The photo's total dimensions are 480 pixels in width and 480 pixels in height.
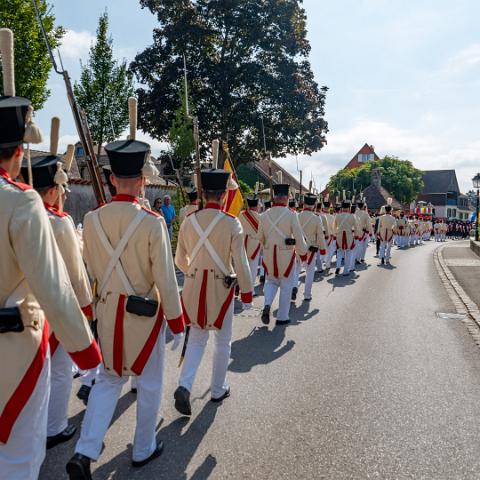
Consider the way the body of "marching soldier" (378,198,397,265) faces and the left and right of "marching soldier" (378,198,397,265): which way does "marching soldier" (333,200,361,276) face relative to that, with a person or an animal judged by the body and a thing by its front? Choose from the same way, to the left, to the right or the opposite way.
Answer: the same way

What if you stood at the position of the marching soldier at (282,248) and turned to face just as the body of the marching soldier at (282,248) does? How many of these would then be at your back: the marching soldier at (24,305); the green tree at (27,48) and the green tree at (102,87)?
1

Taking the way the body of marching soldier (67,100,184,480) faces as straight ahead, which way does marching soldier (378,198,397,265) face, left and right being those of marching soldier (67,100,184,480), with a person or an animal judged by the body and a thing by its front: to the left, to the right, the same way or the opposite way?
the same way

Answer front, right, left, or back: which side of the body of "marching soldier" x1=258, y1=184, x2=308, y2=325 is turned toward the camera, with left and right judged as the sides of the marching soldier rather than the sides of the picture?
back

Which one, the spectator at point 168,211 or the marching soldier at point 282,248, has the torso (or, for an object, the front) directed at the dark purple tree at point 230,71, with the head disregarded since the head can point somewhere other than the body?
the marching soldier

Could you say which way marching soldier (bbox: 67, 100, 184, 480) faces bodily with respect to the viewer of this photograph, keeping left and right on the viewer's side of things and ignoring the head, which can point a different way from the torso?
facing away from the viewer and to the right of the viewer

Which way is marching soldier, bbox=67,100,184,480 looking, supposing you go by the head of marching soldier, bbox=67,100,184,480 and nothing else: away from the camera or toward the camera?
away from the camera

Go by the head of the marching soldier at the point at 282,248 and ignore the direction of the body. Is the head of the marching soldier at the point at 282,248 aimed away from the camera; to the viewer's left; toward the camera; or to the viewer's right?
away from the camera

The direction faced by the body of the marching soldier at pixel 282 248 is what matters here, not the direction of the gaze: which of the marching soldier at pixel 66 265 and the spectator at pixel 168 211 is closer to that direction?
the spectator

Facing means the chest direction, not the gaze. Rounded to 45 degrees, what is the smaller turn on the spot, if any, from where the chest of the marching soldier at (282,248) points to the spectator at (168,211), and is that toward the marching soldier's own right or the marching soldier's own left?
approximately 45° to the marching soldier's own left

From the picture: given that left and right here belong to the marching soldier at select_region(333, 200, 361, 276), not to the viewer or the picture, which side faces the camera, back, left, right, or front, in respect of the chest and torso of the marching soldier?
back

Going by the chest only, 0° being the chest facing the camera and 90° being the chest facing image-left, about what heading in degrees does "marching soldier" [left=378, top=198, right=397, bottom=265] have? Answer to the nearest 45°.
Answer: approximately 180°

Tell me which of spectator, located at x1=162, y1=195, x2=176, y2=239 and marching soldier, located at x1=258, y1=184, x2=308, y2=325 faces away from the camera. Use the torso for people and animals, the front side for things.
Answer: the marching soldier

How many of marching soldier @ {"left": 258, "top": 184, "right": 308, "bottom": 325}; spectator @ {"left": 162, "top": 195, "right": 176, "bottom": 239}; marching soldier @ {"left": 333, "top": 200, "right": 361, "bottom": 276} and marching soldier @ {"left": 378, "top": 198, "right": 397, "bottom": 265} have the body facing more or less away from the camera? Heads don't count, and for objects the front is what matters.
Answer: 3

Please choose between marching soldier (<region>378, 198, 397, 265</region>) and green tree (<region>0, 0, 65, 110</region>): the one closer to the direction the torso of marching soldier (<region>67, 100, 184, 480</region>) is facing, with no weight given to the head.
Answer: the marching soldier

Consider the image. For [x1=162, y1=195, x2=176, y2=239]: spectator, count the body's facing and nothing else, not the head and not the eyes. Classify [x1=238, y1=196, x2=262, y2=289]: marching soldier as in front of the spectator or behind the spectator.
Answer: in front

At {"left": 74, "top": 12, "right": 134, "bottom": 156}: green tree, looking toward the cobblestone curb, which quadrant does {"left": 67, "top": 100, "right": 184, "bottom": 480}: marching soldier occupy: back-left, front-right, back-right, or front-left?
front-right

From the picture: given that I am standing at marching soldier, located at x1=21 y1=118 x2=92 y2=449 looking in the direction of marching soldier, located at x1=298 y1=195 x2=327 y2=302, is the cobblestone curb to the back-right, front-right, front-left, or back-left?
front-right

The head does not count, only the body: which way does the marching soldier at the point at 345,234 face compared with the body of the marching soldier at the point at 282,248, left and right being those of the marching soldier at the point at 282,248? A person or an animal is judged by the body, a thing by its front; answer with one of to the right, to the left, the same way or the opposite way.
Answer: the same way

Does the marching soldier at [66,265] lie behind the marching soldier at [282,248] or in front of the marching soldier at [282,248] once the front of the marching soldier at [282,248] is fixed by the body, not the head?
behind
